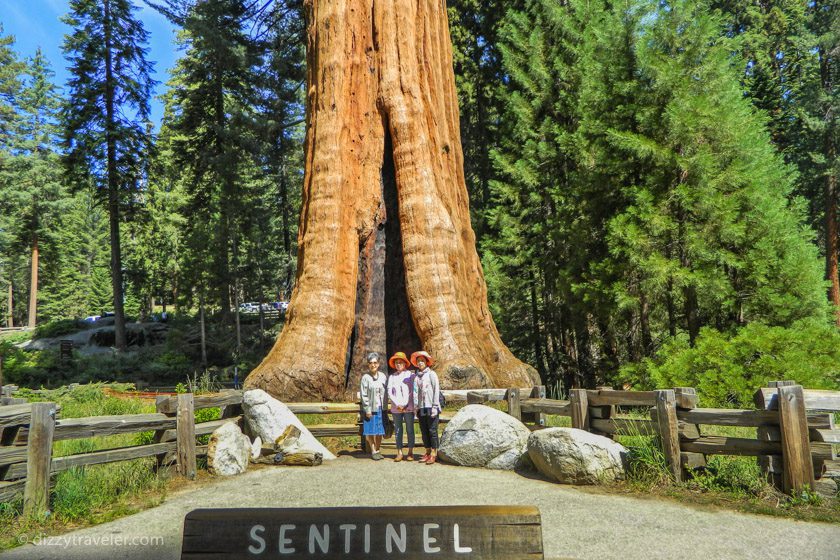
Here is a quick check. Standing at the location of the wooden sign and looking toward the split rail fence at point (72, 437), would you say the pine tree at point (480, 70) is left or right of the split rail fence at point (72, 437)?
right

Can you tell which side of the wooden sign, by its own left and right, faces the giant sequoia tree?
back

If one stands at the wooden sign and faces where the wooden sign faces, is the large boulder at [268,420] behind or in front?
behind

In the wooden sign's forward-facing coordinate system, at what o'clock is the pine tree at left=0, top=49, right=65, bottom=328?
The pine tree is roughly at 5 o'clock from the wooden sign.

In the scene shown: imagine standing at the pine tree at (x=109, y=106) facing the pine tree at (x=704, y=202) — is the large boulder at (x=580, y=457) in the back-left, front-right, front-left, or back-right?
front-right

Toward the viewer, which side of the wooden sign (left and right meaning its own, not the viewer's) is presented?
front

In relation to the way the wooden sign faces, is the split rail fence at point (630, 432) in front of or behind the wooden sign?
behind

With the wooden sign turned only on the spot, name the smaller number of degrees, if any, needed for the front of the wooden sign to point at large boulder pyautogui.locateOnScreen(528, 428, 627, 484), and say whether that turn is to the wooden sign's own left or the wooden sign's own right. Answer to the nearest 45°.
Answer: approximately 135° to the wooden sign's own left

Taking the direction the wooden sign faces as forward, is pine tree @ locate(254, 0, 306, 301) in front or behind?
behind

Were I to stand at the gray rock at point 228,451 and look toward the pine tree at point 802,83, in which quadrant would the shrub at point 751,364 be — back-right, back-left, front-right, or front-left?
front-right

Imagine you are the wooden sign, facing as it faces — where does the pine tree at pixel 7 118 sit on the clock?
The pine tree is roughly at 5 o'clock from the wooden sign.
